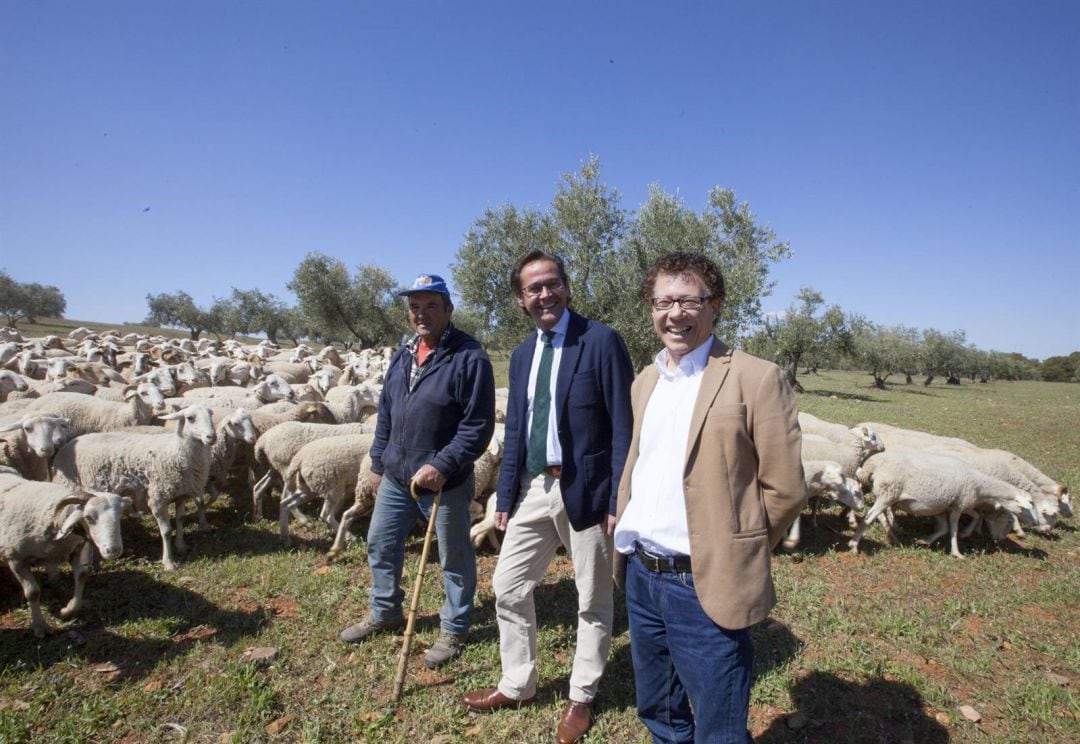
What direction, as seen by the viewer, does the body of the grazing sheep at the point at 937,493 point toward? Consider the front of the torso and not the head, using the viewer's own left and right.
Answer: facing to the right of the viewer

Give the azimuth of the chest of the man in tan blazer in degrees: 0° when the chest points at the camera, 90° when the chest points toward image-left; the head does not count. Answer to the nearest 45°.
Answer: approximately 45°

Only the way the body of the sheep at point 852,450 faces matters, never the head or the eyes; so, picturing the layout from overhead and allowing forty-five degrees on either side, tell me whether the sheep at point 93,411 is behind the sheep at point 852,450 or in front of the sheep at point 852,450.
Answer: behind

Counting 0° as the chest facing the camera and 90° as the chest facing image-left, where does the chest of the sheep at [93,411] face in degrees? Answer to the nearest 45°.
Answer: approximately 270°

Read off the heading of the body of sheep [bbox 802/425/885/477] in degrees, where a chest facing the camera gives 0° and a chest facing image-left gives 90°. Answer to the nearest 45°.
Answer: approximately 270°

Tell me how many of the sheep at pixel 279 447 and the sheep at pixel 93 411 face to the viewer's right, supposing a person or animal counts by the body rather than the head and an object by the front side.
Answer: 2

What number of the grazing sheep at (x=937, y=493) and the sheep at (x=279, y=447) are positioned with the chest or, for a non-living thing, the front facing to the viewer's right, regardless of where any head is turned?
2

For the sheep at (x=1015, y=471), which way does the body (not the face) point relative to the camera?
to the viewer's right

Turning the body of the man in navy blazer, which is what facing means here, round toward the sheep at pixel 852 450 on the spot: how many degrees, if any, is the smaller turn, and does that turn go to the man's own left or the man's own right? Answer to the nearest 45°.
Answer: approximately 180°

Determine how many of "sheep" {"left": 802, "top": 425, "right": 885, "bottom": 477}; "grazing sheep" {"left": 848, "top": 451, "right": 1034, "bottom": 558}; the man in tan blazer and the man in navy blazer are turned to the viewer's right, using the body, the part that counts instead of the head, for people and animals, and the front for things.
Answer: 2
